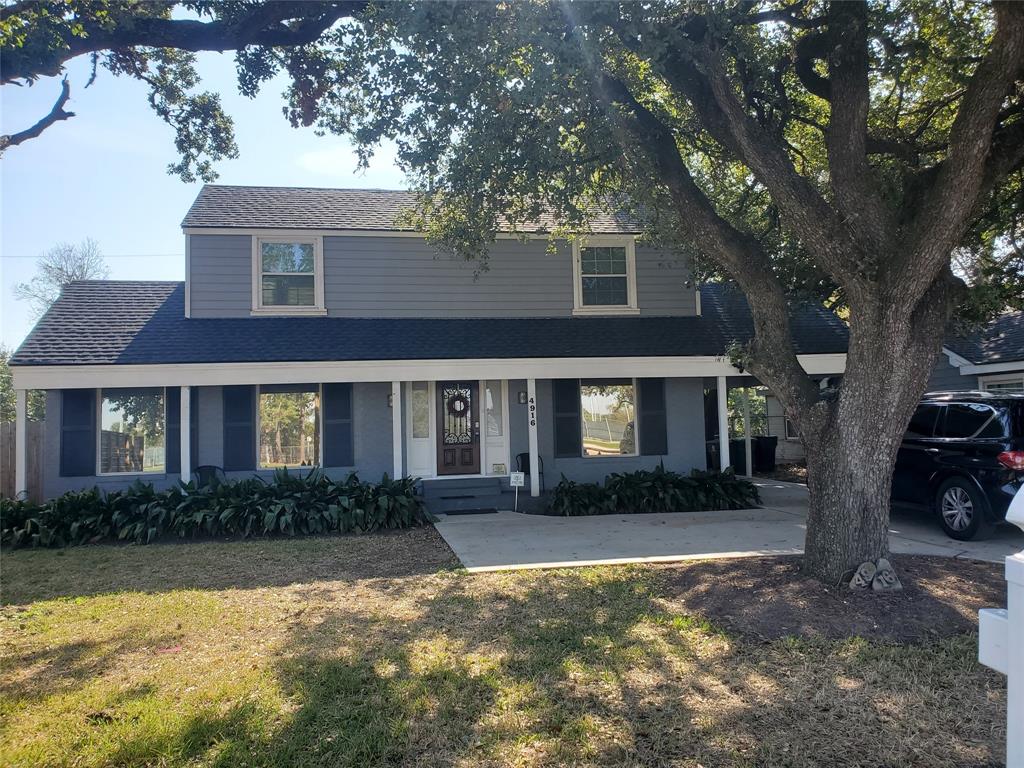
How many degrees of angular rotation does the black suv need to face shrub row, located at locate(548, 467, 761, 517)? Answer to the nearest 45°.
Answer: approximately 45° to its left

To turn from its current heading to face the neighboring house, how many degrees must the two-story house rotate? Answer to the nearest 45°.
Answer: approximately 90° to its left

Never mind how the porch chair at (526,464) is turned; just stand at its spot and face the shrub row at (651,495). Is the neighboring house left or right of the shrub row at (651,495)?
left

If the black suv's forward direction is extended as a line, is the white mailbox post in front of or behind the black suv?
behind

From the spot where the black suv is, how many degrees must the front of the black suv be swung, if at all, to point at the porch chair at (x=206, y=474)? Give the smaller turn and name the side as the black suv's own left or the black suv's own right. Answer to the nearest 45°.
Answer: approximately 45° to the black suv's own left

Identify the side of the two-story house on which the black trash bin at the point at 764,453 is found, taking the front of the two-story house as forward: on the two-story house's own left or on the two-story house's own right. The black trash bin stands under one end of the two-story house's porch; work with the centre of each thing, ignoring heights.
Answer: on the two-story house's own left

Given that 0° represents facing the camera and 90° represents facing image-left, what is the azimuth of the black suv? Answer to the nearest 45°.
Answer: approximately 135°

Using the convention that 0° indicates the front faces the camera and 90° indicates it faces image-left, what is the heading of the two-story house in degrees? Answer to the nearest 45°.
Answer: approximately 0°
